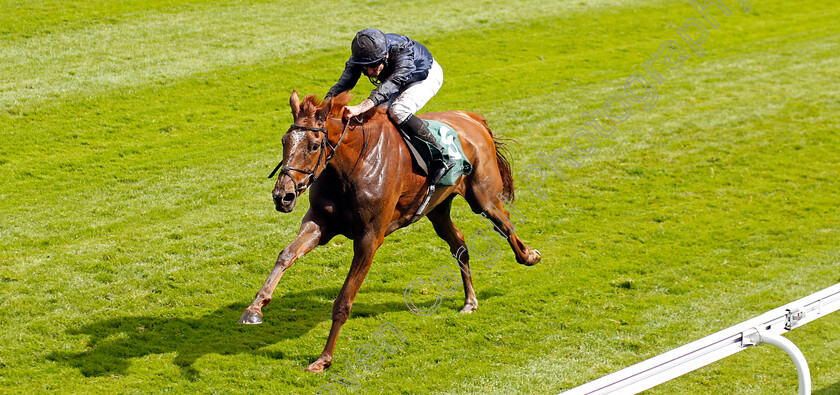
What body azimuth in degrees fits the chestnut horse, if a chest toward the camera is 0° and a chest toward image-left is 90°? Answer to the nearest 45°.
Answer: approximately 45°

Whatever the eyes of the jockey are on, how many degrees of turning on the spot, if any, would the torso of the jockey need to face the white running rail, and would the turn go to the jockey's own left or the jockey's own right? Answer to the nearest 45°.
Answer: approximately 90° to the jockey's own left

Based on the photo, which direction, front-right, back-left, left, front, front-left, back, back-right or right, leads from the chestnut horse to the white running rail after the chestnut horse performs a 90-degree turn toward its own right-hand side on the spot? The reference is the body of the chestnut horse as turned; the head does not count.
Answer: back

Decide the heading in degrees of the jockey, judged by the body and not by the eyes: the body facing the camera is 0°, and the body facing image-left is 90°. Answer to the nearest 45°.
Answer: approximately 45°
